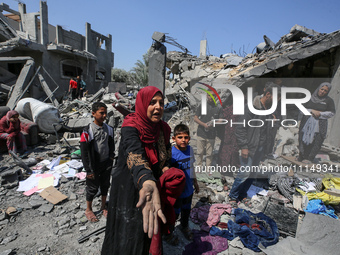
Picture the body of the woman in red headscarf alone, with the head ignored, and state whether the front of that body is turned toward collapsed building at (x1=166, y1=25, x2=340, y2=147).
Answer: no

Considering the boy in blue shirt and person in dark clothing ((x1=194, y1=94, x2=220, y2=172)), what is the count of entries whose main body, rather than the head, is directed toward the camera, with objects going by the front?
2

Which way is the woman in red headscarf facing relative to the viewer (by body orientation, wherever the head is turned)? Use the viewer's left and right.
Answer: facing the viewer and to the right of the viewer

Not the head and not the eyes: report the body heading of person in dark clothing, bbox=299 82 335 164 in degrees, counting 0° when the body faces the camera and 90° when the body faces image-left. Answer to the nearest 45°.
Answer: approximately 45°

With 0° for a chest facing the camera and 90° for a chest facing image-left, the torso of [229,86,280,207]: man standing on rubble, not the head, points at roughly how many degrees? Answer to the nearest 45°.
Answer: approximately 315°

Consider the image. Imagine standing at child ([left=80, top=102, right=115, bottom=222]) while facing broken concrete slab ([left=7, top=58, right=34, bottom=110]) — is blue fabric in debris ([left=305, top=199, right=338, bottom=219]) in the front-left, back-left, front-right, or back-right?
back-right

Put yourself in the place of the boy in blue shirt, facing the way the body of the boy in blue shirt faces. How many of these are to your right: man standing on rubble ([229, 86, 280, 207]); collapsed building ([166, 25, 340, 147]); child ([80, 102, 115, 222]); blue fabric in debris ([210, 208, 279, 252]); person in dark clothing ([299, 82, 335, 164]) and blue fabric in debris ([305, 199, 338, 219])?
1

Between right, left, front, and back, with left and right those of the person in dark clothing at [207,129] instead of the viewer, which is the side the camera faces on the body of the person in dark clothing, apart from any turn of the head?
front

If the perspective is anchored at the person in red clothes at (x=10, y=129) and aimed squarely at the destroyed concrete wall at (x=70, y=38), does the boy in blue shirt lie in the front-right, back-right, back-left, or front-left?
back-right

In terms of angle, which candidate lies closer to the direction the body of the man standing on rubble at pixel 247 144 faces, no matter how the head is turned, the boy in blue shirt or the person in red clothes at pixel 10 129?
the boy in blue shirt

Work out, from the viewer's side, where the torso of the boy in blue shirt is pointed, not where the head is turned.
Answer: toward the camera

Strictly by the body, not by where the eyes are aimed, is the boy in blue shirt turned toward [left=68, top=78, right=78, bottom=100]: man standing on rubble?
no

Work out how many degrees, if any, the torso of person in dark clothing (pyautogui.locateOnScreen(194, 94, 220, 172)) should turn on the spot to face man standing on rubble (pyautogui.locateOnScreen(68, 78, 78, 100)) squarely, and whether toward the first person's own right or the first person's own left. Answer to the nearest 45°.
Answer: approximately 135° to the first person's own right

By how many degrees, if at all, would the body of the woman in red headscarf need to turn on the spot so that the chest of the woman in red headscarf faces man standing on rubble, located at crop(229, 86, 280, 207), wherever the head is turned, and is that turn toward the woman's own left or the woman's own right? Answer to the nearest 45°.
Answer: approximately 90° to the woman's own left

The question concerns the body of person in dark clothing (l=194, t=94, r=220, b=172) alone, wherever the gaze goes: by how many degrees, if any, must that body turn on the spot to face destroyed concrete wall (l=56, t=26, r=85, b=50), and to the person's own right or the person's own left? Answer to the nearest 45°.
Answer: approximately 135° to the person's own right
